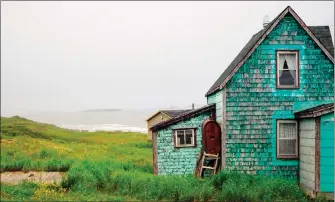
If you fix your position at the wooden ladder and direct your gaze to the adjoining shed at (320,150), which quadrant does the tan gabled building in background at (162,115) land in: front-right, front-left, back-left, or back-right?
back-left

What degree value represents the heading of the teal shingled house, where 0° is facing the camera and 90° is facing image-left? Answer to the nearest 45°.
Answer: approximately 0°

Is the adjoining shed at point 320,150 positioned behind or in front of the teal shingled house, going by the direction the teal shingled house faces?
in front

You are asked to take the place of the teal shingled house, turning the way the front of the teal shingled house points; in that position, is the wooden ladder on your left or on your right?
on your right
